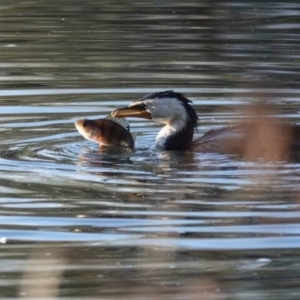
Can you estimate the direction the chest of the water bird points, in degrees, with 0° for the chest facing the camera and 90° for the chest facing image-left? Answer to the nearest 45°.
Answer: approximately 90°
